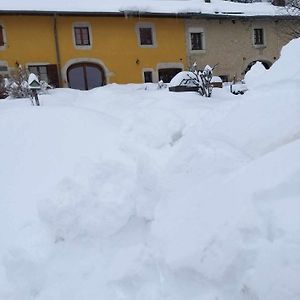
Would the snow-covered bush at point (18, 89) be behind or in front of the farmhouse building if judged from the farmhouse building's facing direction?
in front

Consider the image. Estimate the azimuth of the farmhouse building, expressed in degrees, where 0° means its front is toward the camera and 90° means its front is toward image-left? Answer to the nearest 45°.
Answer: approximately 0°
